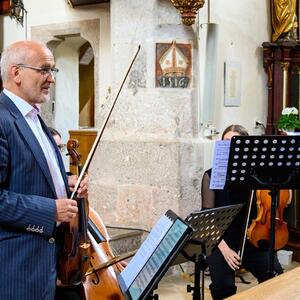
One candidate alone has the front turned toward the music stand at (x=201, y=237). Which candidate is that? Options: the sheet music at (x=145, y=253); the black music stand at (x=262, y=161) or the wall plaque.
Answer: the wall plaque

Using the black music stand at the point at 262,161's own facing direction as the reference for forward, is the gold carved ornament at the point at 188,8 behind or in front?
in front

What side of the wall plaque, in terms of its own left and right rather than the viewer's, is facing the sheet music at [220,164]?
front

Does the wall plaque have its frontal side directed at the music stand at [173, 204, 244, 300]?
yes

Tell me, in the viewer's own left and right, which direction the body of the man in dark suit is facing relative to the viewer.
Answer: facing to the right of the viewer

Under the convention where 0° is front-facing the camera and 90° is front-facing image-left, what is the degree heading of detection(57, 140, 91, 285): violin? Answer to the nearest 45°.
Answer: approximately 315°

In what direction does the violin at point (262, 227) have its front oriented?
toward the camera

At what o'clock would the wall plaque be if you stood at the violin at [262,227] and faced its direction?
The wall plaque is roughly at 5 o'clock from the violin.

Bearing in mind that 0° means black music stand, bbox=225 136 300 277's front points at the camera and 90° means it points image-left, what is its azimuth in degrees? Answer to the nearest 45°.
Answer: approximately 180°

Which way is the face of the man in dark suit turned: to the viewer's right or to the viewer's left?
to the viewer's right

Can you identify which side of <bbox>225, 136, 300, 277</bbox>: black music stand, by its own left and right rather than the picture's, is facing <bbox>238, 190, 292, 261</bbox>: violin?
front

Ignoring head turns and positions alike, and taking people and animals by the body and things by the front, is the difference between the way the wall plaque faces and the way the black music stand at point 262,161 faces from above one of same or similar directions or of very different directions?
very different directions

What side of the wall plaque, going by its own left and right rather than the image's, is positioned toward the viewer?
front

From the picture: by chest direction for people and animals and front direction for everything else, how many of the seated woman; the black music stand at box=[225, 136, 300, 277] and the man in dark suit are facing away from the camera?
1

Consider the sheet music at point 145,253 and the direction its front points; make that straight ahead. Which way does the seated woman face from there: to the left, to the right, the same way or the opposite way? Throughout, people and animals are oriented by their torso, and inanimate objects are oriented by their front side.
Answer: to the left
